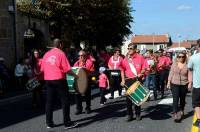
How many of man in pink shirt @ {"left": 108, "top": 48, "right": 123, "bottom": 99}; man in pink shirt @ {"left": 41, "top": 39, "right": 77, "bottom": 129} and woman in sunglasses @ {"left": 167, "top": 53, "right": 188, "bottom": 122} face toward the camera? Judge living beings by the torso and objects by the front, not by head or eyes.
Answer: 2

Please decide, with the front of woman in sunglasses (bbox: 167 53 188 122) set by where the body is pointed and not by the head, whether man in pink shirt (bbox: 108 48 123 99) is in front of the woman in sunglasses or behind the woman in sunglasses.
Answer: behind

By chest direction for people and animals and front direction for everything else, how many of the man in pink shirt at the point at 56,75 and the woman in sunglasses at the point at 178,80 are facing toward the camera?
1

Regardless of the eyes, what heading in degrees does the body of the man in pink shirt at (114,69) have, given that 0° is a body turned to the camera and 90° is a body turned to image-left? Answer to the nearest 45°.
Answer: approximately 0°

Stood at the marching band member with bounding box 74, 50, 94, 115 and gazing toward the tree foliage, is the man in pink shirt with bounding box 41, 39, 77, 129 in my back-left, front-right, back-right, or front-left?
back-left

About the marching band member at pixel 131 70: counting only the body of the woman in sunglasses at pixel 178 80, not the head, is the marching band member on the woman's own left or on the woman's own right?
on the woman's own right

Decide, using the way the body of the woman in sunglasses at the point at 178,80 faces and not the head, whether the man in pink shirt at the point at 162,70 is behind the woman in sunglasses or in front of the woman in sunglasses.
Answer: behind

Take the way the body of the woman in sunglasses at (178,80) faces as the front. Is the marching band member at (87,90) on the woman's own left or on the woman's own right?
on the woman's own right

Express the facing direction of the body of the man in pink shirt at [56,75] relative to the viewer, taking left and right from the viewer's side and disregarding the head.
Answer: facing away from the viewer and to the right of the viewer
